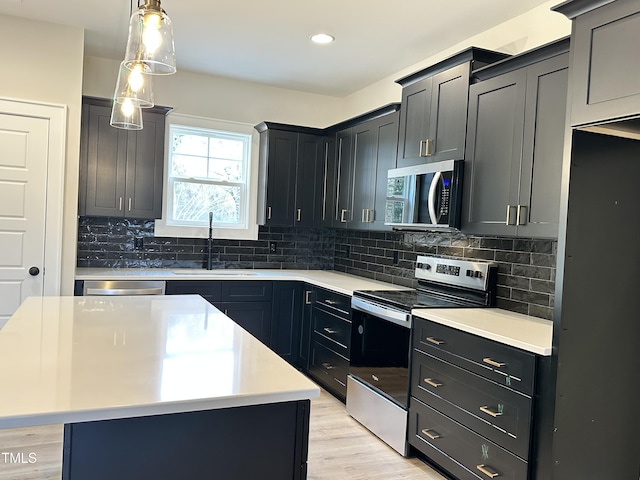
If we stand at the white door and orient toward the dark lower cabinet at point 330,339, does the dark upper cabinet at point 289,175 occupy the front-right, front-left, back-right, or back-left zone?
front-left

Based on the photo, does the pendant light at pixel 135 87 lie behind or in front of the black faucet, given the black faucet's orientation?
in front

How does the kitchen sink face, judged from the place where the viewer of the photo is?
facing the viewer

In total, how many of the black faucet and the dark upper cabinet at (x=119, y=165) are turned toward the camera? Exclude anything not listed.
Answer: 2

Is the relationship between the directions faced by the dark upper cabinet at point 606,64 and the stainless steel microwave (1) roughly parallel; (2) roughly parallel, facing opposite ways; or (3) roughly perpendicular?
roughly parallel

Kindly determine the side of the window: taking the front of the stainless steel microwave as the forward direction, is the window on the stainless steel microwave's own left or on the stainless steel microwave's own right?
on the stainless steel microwave's own right

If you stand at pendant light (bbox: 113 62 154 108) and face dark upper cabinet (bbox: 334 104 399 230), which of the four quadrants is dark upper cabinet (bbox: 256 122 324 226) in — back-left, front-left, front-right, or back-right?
front-left

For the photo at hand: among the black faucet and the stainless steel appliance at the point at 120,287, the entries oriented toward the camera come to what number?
2

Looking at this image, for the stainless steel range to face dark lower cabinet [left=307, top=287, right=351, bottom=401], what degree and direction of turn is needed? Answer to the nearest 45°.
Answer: approximately 90° to its right

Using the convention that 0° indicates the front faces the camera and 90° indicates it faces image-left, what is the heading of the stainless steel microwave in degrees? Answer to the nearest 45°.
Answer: approximately 45°

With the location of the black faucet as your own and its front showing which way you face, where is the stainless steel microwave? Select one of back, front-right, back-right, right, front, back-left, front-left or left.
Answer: front-left

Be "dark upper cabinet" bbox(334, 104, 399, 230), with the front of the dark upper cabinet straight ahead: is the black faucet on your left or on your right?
on your right

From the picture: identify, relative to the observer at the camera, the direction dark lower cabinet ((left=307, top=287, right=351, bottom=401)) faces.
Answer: facing the viewer and to the left of the viewer

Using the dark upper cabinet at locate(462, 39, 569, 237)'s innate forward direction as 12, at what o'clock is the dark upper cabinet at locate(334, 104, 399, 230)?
the dark upper cabinet at locate(334, 104, 399, 230) is roughly at 3 o'clock from the dark upper cabinet at locate(462, 39, 569, 237).

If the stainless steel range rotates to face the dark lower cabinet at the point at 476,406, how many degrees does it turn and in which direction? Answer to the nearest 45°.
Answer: approximately 90° to its left

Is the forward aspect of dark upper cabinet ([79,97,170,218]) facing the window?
no

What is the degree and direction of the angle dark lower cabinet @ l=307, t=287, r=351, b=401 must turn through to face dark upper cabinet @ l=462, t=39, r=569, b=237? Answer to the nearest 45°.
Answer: approximately 90° to its left

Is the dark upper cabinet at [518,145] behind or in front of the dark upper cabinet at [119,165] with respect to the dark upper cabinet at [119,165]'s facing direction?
in front

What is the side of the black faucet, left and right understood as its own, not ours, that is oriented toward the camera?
front
